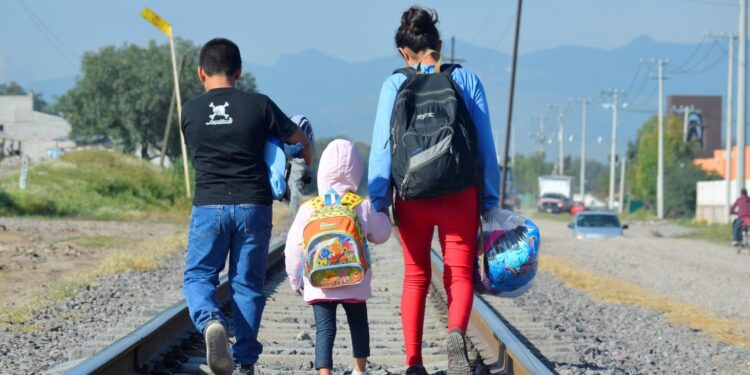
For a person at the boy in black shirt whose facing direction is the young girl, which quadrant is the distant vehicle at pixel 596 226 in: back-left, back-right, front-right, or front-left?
front-left

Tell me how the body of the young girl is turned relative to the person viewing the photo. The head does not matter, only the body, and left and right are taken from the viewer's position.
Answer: facing away from the viewer

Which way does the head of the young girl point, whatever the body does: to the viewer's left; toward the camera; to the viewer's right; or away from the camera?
away from the camera

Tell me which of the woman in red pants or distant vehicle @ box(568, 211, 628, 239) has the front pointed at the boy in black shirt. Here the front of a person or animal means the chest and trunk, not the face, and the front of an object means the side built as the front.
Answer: the distant vehicle

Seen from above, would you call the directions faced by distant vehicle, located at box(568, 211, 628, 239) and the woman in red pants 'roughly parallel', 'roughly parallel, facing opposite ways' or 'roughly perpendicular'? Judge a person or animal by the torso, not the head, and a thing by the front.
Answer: roughly parallel, facing opposite ways

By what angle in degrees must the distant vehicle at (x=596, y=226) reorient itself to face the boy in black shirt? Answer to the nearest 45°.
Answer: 0° — it already faces them

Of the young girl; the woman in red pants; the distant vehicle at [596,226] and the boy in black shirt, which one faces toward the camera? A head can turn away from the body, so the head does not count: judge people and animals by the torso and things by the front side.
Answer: the distant vehicle

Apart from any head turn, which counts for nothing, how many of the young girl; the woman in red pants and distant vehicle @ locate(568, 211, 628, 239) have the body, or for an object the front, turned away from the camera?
2

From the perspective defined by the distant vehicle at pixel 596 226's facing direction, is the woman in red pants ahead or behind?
ahead

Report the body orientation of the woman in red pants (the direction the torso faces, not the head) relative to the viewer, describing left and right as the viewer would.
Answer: facing away from the viewer

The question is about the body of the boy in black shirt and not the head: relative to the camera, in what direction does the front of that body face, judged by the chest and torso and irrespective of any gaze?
away from the camera

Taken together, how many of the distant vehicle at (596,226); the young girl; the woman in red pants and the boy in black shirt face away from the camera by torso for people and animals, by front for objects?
3

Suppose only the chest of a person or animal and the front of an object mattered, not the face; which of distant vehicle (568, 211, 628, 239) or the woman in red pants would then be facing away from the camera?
the woman in red pants

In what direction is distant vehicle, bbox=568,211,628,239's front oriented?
toward the camera

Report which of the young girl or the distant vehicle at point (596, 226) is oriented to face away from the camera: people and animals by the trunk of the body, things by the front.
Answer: the young girl

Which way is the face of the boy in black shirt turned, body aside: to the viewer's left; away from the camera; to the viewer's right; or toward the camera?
away from the camera
